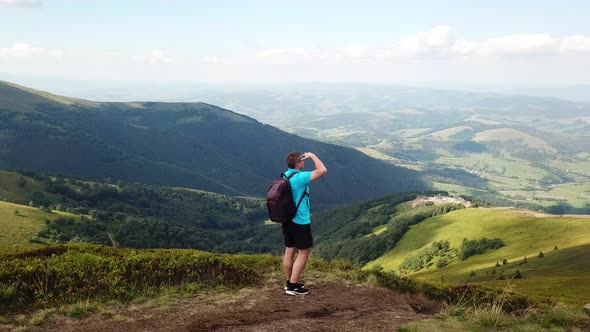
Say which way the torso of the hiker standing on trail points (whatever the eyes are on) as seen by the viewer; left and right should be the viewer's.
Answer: facing to the right of the viewer
